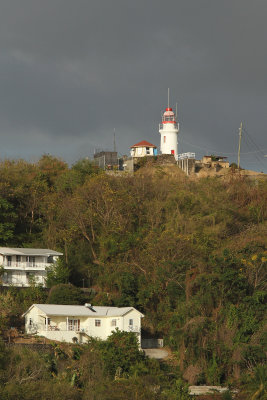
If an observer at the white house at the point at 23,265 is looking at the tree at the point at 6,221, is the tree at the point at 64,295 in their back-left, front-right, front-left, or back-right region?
back-right

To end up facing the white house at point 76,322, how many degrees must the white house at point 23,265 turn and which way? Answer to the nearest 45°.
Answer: approximately 45° to its left

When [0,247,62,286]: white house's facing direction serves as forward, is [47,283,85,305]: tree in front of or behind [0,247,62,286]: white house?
in front

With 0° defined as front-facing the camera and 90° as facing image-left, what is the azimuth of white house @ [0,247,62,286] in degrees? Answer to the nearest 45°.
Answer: approximately 0°

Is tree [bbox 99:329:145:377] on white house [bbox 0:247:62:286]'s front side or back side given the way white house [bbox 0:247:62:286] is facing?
on the front side

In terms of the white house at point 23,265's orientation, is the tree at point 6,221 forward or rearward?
rearward

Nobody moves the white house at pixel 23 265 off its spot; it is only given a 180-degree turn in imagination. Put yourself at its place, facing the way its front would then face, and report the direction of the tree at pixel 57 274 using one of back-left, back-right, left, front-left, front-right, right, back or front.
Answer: right
